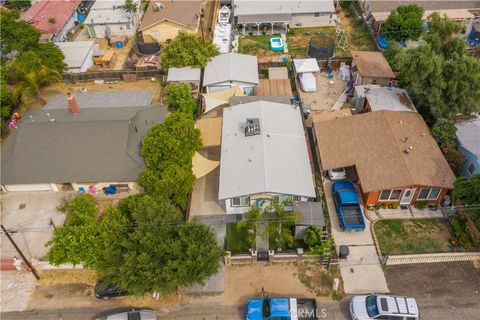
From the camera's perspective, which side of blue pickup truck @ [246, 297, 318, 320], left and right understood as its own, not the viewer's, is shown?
left

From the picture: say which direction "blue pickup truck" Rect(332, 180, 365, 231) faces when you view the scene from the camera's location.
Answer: facing away from the viewer

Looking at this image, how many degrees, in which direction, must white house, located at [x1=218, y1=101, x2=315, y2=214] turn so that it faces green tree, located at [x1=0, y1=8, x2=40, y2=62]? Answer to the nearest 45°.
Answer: approximately 90° to its right

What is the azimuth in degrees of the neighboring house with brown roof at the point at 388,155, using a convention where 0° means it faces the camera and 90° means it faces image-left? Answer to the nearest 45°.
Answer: approximately 0°

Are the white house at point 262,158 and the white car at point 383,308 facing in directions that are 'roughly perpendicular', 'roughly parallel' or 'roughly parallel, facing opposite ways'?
roughly perpendicular

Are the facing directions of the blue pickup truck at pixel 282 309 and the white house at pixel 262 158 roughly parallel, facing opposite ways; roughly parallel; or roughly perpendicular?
roughly perpendicular

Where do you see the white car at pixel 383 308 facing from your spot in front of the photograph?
facing to the left of the viewer

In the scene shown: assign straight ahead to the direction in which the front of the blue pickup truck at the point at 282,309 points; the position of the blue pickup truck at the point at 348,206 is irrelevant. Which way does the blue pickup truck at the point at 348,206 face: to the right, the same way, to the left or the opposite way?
to the right
